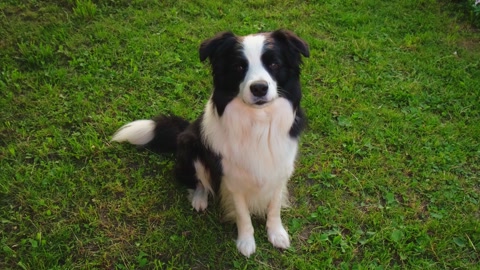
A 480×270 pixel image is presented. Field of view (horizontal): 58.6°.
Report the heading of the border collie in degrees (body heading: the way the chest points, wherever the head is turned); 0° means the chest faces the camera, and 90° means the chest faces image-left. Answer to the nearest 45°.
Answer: approximately 315°

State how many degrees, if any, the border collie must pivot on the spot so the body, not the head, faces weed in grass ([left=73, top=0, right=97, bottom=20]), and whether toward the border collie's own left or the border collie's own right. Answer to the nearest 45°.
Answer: approximately 180°
